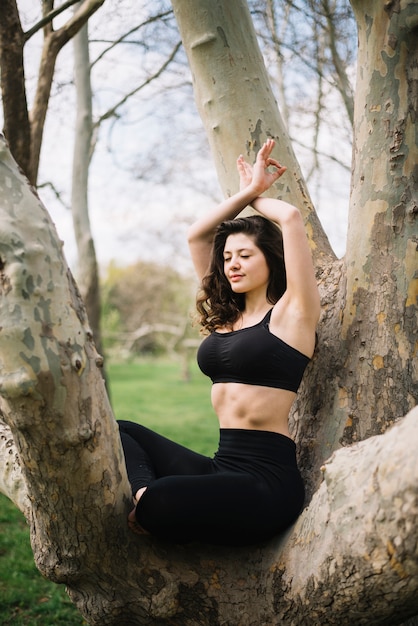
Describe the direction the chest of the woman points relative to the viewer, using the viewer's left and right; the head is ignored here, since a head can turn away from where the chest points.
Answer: facing the viewer and to the left of the viewer

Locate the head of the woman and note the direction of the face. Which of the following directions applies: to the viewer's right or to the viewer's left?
to the viewer's left
